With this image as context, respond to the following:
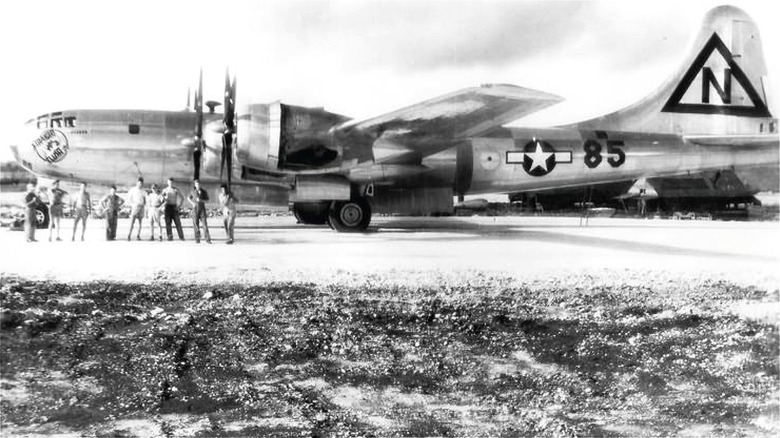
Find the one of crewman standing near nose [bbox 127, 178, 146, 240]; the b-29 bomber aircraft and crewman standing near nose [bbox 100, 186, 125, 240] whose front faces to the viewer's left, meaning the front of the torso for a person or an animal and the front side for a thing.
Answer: the b-29 bomber aircraft

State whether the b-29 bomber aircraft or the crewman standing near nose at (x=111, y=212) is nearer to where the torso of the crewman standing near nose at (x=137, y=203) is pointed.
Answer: the crewman standing near nose

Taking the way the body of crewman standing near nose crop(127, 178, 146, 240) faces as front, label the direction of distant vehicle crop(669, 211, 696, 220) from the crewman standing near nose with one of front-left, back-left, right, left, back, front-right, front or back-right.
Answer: left

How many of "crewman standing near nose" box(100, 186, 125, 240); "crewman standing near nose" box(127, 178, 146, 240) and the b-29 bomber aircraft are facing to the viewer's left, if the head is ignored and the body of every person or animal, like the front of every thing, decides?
1

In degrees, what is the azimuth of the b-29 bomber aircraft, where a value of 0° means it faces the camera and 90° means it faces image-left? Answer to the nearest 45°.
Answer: approximately 90°

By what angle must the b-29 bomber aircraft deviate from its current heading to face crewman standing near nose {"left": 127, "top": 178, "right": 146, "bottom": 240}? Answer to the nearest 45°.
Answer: approximately 45° to its left

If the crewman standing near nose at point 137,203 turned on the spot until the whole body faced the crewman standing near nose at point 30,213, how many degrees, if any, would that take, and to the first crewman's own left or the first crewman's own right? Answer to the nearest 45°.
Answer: approximately 45° to the first crewman's own right

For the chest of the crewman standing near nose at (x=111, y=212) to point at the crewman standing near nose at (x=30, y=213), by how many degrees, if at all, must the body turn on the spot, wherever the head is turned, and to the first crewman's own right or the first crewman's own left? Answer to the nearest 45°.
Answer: approximately 45° to the first crewman's own right

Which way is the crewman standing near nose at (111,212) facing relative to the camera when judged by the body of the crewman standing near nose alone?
toward the camera

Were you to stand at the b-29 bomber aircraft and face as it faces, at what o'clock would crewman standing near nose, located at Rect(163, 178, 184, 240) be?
The crewman standing near nose is roughly at 11 o'clock from the b-29 bomber aircraft.

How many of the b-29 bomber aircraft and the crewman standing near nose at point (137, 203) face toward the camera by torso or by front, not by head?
1

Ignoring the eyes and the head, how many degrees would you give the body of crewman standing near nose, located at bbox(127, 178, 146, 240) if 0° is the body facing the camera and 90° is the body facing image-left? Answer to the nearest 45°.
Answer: approximately 0°

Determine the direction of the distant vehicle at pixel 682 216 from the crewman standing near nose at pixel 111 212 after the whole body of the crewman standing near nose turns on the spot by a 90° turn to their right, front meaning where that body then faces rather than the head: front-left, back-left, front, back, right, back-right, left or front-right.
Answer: back
